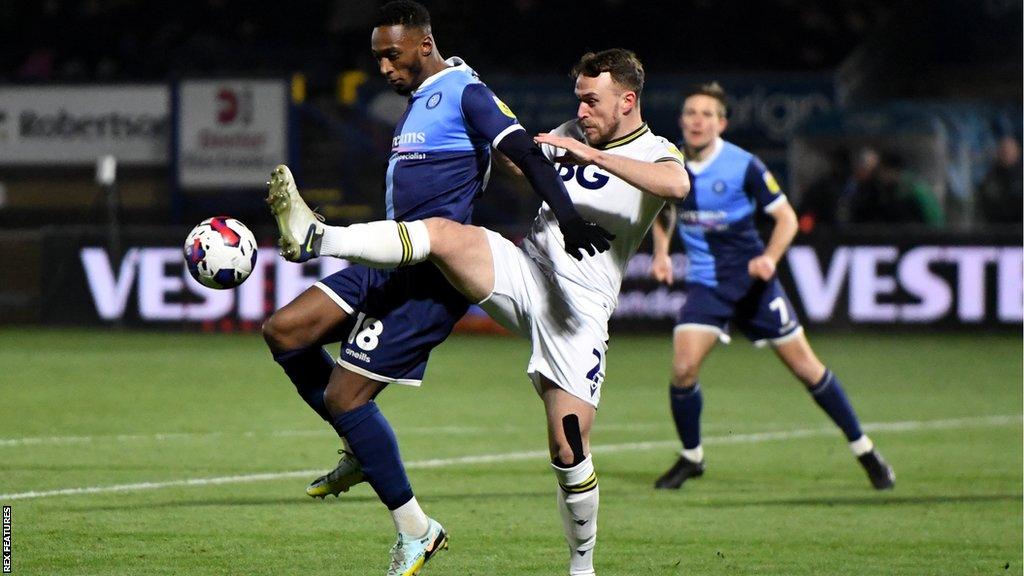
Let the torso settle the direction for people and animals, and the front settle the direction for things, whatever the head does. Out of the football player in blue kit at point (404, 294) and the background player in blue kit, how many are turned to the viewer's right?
0

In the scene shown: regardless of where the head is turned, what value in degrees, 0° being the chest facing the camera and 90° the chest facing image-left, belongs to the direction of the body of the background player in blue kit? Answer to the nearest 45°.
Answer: approximately 45°

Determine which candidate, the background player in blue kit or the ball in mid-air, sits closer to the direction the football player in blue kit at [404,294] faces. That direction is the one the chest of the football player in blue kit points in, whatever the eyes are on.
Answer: the ball in mid-air

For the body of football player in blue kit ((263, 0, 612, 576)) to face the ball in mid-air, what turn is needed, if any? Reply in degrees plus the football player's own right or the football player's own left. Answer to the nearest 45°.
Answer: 0° — they already face it

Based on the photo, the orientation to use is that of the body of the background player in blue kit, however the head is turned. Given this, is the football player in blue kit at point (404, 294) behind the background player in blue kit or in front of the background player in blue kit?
in front

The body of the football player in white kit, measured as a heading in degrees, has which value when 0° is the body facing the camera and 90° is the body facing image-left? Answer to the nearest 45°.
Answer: approximately 45°

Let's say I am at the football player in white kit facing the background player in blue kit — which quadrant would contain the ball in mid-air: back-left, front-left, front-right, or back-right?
back-left

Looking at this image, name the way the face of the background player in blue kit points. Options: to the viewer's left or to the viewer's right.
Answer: to the viewer's left

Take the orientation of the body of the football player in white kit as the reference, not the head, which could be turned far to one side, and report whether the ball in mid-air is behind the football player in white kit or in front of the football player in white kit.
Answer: in front
